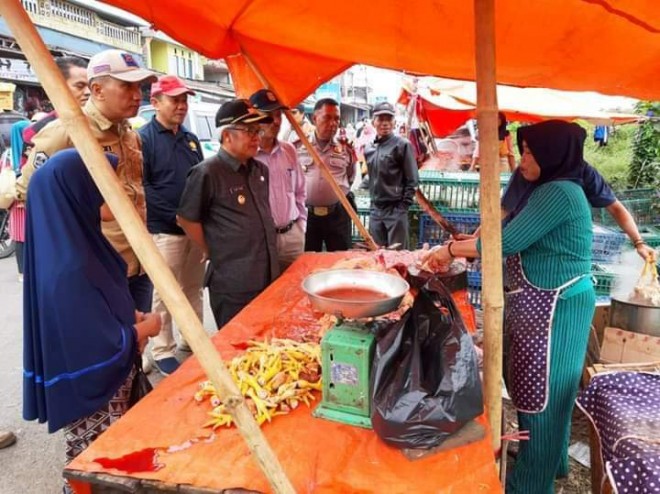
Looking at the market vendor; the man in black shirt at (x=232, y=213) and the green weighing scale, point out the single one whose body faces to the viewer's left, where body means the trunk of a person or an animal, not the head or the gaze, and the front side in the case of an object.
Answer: the market vendor

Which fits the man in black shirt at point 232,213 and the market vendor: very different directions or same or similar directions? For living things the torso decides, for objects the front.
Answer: very different directions

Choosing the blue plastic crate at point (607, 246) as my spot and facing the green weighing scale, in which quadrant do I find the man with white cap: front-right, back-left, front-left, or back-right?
front-right

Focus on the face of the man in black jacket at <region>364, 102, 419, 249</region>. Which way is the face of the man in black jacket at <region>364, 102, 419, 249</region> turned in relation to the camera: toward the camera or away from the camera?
toward the camera

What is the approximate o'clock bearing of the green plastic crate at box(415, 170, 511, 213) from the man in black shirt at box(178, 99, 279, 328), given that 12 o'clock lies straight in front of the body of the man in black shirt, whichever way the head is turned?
The green plastic crate is roughly at 9 o'clock from the man in black shirt.

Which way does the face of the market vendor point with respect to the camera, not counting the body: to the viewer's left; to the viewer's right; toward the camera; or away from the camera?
to the viewer's left

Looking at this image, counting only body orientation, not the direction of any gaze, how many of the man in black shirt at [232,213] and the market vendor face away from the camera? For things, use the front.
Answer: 0

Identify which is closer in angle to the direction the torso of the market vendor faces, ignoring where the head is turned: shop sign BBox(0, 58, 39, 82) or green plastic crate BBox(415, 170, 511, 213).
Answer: the shop sign

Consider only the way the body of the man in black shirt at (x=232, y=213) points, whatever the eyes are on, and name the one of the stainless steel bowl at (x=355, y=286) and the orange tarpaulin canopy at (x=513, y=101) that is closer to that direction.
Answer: the stainless steel bowl

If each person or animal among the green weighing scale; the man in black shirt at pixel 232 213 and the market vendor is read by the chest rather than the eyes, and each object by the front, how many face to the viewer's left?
1

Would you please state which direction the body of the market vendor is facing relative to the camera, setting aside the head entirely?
to the viewer's left

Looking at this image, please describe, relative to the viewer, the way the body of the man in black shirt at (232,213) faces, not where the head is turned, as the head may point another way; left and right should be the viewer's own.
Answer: facing the viewer and to the right of the viewer

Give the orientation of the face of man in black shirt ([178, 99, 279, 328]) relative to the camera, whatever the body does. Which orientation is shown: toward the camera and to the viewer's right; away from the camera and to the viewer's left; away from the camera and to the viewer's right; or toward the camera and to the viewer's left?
toward the camera and to the viewer's right
